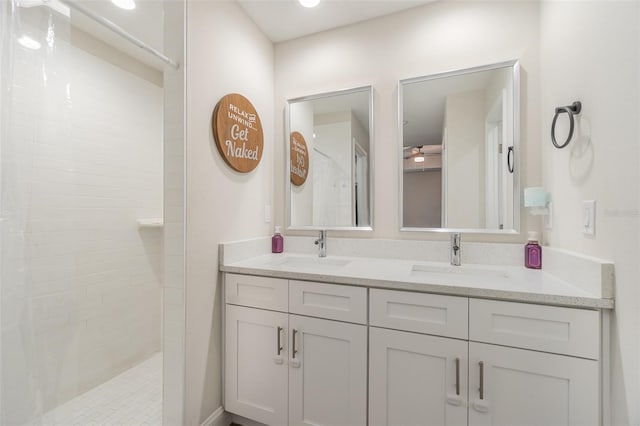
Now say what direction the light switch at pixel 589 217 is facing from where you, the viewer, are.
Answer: facing the viewer and to the left of the viewer

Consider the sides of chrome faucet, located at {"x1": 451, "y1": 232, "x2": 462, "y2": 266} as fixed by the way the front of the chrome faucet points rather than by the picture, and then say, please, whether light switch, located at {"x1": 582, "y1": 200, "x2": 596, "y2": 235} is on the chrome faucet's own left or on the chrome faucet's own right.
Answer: on the chrome faucet's own left

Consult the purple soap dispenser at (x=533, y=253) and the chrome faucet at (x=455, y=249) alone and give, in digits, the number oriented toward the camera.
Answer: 2

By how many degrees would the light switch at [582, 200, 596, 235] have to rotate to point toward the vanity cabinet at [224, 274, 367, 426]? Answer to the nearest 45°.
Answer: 0° — it already faces it

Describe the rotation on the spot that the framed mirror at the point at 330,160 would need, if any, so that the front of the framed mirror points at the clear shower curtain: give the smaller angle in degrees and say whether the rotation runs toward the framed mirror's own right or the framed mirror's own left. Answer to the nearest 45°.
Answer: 0° — it already faces it

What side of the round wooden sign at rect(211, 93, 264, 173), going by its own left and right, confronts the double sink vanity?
front
